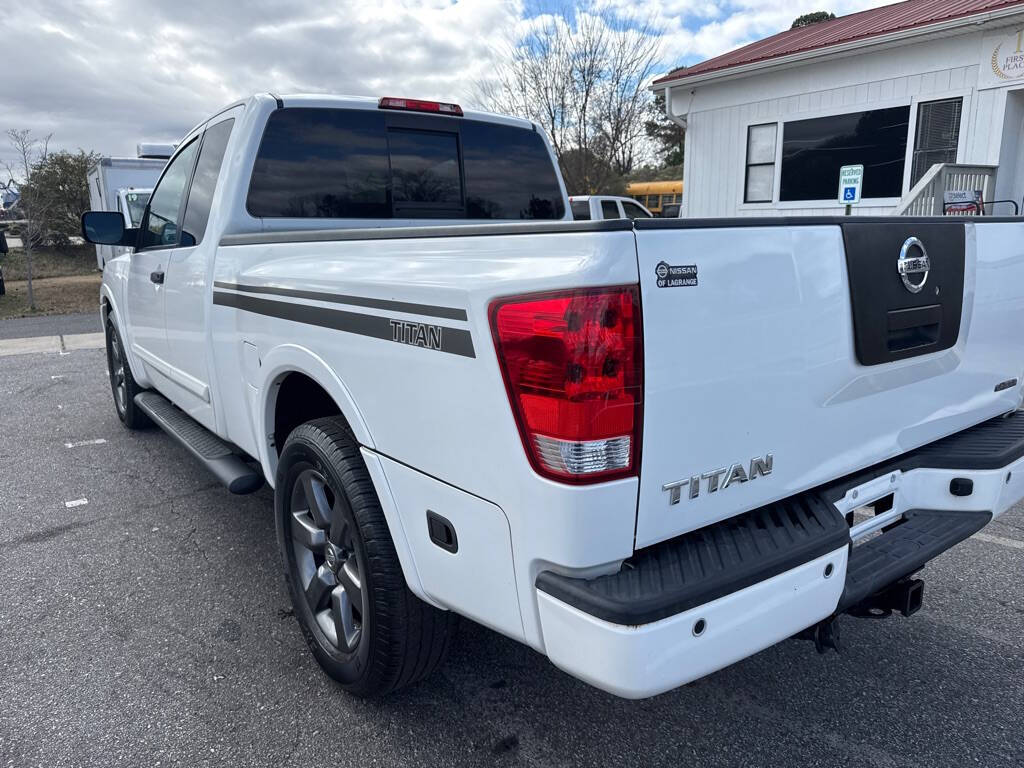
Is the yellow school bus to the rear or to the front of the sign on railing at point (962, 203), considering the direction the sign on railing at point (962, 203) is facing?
to the rear

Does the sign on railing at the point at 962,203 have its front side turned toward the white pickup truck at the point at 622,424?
yes

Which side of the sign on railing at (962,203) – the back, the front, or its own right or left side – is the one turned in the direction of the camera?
front

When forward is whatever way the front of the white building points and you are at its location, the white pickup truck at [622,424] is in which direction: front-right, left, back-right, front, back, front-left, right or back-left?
front-left

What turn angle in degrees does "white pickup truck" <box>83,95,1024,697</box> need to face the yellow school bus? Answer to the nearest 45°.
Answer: approximately 45° to its right

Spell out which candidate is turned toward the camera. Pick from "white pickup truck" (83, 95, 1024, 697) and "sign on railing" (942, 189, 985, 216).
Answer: the sign on railing

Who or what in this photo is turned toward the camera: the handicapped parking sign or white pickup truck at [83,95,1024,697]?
the handicapped parking sign

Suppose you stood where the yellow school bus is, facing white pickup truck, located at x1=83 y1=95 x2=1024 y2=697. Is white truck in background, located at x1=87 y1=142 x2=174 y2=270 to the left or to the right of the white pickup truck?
right

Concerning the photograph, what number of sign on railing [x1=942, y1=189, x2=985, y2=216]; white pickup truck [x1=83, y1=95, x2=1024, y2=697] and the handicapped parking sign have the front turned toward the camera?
2

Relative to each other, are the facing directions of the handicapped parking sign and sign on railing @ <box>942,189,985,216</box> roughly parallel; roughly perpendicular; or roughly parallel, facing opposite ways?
roughly parallel

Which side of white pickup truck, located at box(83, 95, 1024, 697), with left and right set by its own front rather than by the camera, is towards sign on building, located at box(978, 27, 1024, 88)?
right

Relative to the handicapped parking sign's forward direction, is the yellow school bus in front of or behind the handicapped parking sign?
behind

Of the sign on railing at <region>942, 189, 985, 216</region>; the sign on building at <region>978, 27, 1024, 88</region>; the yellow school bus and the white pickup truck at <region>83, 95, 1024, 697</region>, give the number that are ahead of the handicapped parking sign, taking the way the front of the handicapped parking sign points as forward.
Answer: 1
